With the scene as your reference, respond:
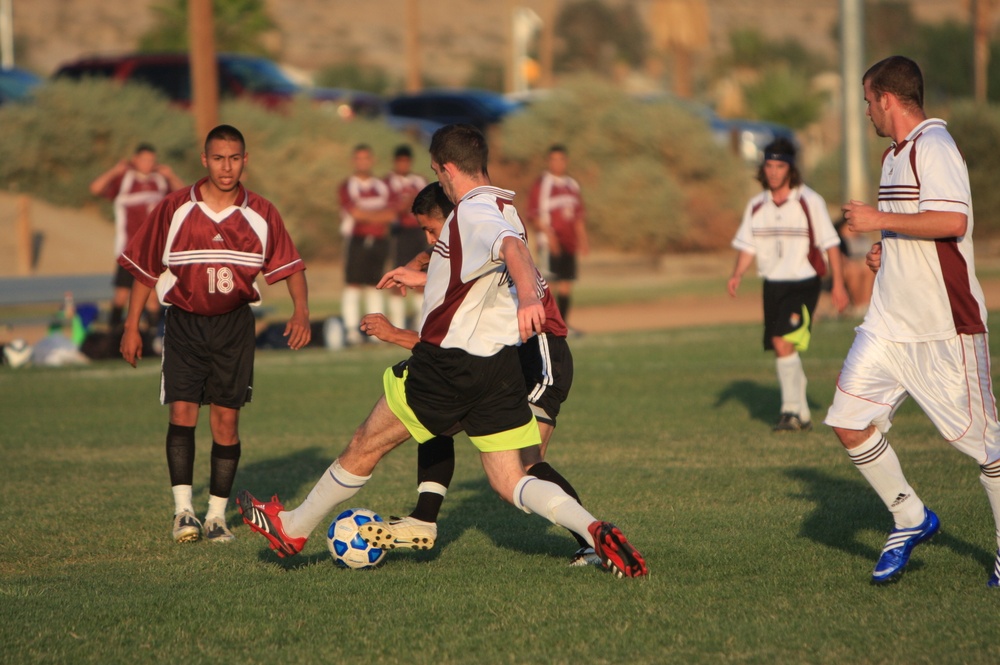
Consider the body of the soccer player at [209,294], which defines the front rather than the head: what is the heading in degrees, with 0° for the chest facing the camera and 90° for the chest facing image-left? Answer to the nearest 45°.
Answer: approximately 0°

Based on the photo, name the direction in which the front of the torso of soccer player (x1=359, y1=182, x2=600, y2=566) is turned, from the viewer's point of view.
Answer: to the viewer's left

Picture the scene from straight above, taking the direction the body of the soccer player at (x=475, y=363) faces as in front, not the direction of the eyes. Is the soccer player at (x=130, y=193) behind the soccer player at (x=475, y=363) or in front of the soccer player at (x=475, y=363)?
in front

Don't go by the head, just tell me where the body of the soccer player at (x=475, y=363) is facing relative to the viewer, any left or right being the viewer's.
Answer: facing away from the viewer and to the left of the viewer

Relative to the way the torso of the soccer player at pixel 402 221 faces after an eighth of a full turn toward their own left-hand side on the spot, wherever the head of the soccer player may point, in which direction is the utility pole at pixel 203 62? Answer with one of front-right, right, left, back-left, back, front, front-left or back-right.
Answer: back

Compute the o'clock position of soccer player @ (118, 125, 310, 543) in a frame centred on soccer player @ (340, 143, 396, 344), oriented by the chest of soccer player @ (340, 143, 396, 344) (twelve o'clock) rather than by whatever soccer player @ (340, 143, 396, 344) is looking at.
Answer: soccer player @ (118, 125, 310, 543) is roughly at 12 o'clock from soccer player @ (340, 143, 396, 344).

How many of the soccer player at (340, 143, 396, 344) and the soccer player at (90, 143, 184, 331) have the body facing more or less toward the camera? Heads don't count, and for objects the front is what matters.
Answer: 2

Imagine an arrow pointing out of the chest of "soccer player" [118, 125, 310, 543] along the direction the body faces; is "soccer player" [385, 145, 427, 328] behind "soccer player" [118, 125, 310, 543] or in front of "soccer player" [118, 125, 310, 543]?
behind

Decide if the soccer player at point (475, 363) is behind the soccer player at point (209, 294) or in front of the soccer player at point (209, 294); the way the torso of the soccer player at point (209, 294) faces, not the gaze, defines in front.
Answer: in front
